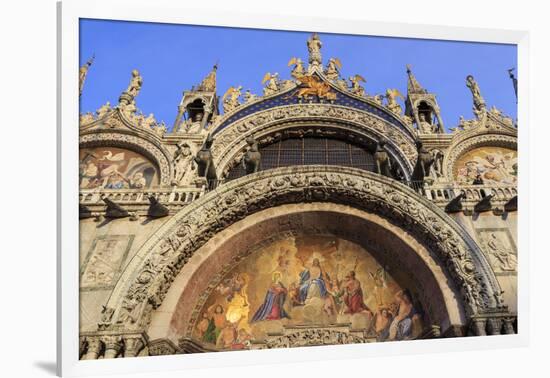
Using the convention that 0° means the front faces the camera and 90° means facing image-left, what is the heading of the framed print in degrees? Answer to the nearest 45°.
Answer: approximately 315°
